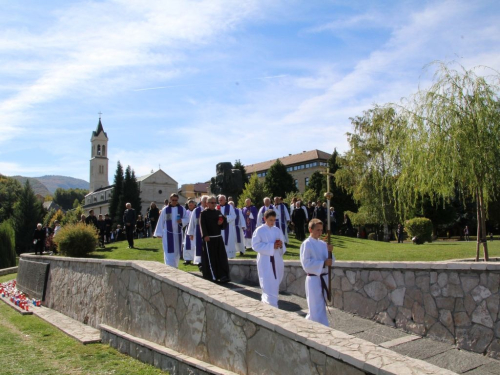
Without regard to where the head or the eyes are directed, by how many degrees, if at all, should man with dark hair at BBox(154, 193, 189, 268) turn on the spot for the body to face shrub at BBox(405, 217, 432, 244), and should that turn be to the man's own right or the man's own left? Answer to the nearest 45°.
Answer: approximately 135° to the man's own left

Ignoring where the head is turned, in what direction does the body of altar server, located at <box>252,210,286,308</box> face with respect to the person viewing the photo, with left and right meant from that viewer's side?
facing the viewer and to the right of the viewer

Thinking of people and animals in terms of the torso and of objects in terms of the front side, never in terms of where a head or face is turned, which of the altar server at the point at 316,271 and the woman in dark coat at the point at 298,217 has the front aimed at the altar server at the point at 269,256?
the woman in dark coat

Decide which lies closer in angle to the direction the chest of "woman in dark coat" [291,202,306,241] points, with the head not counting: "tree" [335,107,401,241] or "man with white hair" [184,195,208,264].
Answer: the man with white hair

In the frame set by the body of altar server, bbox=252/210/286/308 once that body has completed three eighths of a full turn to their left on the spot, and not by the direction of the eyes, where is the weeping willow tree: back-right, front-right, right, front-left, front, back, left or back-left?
front-right

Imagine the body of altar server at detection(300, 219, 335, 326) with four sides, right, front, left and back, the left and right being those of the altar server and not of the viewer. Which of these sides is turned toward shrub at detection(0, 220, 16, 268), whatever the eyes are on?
back

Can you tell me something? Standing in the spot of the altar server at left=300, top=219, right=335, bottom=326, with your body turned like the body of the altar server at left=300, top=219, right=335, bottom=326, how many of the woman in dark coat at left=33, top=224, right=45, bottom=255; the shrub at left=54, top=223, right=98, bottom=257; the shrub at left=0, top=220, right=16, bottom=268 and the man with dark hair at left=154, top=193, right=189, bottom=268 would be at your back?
4

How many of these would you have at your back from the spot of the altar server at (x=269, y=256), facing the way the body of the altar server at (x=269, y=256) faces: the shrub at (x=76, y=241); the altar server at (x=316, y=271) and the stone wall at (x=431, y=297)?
1

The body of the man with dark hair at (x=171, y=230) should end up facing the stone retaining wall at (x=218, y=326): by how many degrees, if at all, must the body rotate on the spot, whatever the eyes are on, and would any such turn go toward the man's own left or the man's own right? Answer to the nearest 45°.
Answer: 0° — they already face it

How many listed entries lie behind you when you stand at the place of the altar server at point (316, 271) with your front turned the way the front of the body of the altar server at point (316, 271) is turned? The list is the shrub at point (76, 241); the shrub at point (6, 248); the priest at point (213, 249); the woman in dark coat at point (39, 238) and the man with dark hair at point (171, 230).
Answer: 5

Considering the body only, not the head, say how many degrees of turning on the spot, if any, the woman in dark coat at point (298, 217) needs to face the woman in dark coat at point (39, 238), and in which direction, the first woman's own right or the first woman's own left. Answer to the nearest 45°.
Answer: approximately 90° to the first woman's own right

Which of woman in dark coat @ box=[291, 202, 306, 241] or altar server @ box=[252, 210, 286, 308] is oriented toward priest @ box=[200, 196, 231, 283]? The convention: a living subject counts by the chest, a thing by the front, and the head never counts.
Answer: the woman in dark coat

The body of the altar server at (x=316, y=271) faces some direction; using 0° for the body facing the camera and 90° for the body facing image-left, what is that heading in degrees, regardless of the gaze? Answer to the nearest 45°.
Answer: approximately 315°
